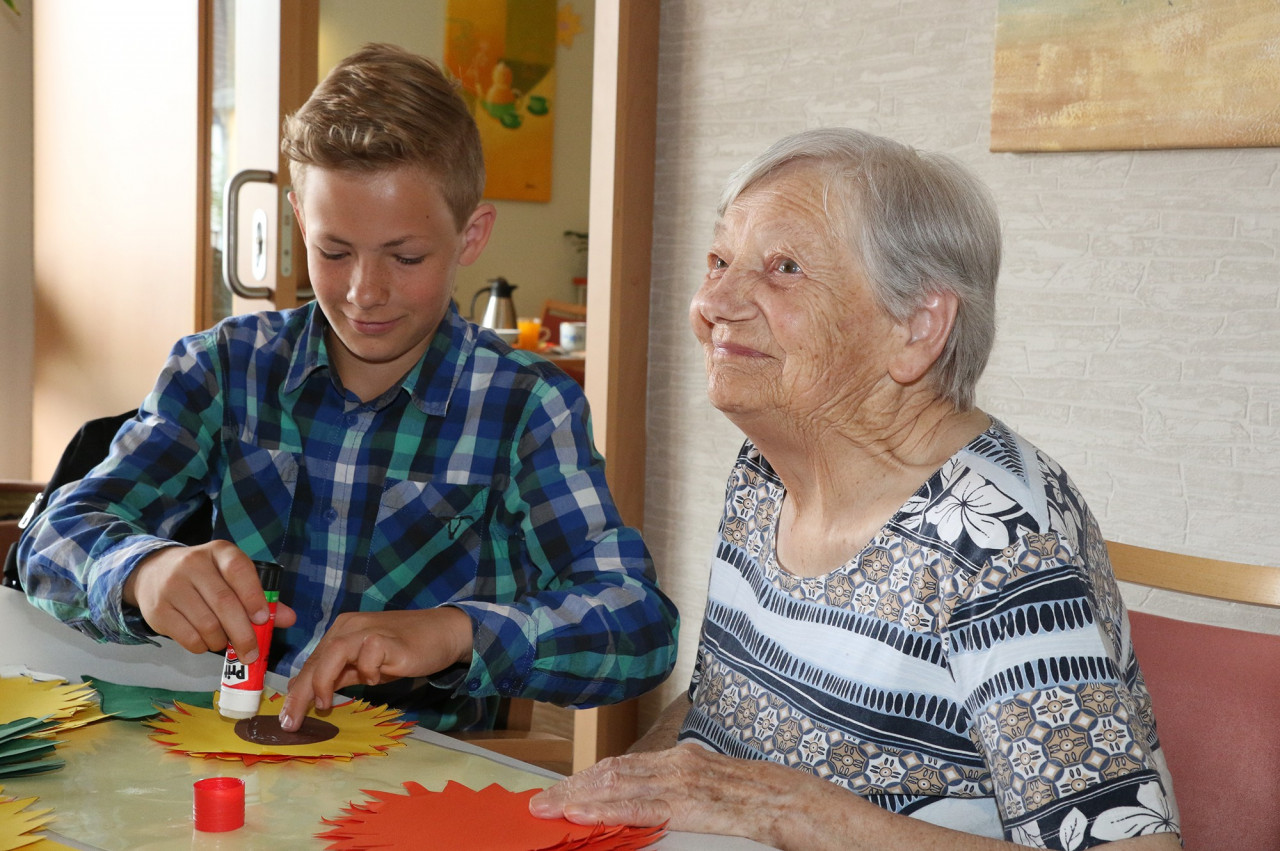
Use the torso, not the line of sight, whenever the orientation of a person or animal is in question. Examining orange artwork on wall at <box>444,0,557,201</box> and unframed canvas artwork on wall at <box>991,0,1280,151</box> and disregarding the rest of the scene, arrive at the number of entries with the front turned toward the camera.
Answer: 2

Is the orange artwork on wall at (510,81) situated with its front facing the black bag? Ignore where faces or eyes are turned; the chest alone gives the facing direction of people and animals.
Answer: yes

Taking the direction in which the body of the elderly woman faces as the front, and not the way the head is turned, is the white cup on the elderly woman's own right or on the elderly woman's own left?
on the elderly woman's own right

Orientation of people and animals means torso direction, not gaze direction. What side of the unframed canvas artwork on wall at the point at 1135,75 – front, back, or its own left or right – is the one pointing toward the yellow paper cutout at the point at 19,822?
front

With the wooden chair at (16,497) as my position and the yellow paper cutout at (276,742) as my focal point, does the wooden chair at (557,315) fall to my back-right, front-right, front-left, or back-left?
back-left

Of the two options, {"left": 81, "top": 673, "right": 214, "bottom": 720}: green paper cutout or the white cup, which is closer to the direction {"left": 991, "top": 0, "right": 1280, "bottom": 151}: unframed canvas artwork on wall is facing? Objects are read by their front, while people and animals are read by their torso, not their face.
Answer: the green paper cutout

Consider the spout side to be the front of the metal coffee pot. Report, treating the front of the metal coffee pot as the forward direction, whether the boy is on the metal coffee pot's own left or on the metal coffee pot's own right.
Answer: on the metal coffee pot's own right

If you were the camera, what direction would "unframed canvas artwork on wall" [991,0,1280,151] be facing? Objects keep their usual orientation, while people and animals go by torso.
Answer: facing the viewer

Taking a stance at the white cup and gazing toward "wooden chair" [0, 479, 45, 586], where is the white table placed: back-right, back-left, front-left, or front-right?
front-left

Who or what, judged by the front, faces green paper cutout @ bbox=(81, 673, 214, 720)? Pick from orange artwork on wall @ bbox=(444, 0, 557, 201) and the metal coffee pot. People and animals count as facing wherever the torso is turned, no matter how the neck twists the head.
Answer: the orange artwork on wall

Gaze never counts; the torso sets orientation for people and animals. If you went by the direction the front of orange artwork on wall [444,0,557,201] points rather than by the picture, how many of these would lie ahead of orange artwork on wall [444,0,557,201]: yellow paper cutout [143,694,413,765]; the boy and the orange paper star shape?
3
